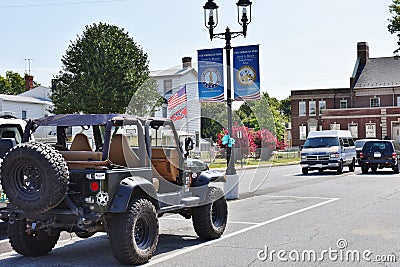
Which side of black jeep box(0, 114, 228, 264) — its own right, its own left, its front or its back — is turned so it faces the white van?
front

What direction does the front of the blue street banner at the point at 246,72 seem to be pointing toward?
toward the camera

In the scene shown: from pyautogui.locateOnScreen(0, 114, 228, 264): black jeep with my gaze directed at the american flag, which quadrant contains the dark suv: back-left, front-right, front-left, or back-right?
front-right

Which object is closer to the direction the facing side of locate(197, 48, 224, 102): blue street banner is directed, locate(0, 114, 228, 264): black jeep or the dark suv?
the black jeep

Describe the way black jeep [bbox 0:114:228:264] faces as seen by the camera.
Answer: facing away from the viewer and to the right of the viewer

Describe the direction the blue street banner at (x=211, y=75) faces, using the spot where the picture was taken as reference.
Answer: facing the viewer

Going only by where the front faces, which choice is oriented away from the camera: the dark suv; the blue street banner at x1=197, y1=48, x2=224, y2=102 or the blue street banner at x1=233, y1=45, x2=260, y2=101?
the dark suv

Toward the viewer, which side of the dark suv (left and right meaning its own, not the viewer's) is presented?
back

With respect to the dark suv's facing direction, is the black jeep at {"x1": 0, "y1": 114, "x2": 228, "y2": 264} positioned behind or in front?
behind

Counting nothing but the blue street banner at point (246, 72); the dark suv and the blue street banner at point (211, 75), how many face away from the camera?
1

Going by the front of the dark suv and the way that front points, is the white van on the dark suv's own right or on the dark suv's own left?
on the dark suv's own left

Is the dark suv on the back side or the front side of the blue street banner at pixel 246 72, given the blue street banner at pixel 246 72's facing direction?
on the back side
